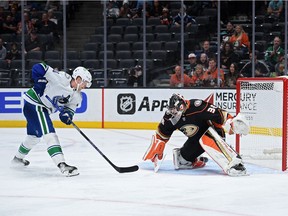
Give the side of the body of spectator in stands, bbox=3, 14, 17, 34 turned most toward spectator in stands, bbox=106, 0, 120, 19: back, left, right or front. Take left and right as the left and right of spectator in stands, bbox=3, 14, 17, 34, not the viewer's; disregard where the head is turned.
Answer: left

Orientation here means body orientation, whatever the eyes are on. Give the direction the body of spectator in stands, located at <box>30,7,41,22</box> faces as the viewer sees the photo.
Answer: toward the camera

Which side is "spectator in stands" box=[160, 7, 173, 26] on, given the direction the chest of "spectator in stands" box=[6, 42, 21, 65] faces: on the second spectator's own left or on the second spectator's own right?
on the second spectator's own left

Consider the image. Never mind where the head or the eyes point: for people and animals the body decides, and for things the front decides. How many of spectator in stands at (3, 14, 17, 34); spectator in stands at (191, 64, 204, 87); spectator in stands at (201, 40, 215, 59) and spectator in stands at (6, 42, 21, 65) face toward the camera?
4

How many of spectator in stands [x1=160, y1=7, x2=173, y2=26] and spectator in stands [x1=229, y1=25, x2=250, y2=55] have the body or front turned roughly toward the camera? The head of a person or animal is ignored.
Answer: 2

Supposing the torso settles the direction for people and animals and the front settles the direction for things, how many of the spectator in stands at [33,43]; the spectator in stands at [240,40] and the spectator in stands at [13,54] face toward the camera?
3

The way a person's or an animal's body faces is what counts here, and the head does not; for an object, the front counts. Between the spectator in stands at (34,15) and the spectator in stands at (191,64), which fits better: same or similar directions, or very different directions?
same or similar directions

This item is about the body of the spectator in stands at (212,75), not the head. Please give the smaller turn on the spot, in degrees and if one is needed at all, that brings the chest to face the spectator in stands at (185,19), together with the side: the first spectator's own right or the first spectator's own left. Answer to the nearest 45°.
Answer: approximately 135° to the first spectator's own right

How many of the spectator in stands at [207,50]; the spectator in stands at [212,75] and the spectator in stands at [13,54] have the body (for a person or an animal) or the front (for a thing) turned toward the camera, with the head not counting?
3

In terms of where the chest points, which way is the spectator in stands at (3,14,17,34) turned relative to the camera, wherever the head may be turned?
toward the camera

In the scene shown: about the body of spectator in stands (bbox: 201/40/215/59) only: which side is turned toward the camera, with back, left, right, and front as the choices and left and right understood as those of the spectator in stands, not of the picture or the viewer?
front

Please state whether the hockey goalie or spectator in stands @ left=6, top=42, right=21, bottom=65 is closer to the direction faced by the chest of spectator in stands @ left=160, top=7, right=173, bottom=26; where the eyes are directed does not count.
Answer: the hockey goalie
